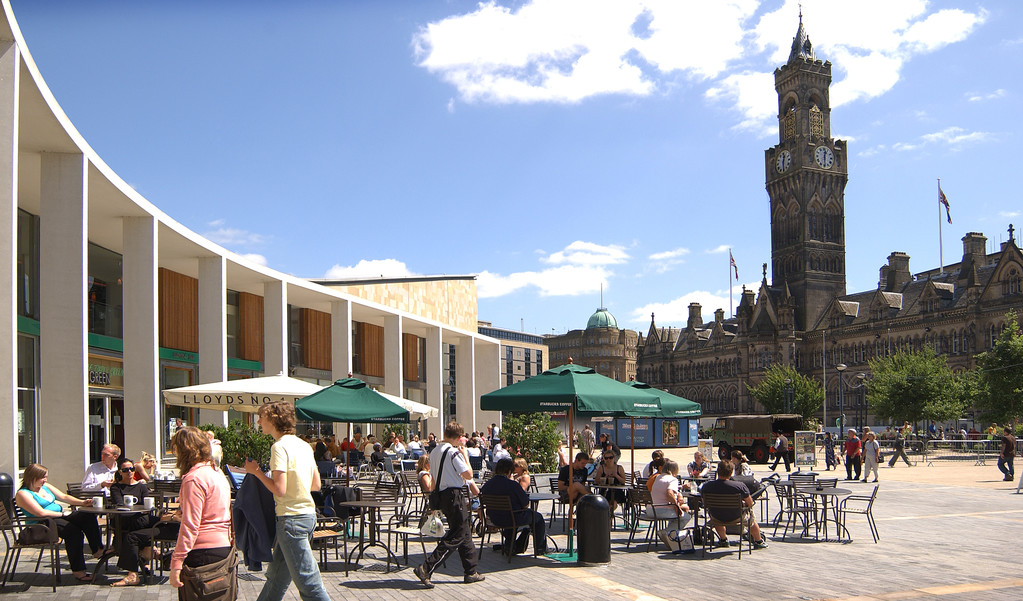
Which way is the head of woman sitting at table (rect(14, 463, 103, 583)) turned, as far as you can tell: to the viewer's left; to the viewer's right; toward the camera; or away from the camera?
to the viewer's right

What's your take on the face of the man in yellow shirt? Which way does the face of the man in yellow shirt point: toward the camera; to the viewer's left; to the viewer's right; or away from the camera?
to the viewer's left

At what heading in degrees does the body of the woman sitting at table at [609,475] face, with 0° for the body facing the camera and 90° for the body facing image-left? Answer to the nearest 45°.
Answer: approximately 0°

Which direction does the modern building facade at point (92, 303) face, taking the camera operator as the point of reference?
facing the viewer and to the right of the viewer

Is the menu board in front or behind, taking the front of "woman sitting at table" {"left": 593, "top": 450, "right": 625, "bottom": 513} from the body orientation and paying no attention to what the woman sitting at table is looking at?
behind

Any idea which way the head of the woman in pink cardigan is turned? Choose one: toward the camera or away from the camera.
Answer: away from the camera

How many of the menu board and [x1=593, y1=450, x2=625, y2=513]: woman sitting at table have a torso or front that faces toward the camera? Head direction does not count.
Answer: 2

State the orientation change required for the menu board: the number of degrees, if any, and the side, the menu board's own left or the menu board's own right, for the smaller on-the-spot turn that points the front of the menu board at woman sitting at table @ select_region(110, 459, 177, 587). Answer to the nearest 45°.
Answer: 0° — it already faces them
